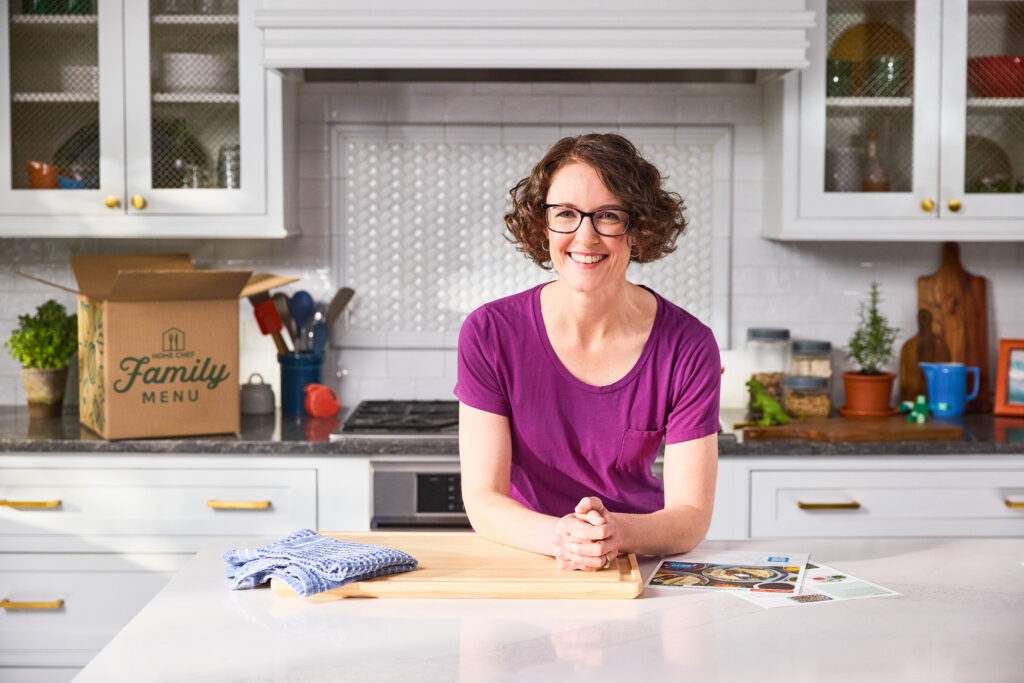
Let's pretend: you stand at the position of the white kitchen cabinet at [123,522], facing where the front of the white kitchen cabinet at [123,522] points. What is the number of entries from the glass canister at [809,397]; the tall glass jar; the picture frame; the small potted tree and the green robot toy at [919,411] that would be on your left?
5

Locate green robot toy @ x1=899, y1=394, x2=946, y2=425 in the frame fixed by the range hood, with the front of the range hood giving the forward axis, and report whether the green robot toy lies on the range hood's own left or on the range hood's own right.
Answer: on the range hood's own left

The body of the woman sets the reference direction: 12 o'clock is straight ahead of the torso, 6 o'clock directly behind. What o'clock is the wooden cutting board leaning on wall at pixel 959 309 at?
The wooden cutting board leaning on wall is roughly at 7 o'clock from the woman.

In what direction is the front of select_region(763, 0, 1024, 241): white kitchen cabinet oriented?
toward the camera

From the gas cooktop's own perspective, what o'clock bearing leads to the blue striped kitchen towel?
The blue striped kitchen towel is roughly at 12 o'clock from the gas cooktop.

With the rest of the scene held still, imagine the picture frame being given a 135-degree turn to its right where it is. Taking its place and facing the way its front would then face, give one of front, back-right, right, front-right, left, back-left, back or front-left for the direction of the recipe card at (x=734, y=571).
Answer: back-left

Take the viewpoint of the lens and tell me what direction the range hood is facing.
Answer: facing the viewer

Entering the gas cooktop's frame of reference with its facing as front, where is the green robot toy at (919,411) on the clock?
The green robot toy is roughly at 9 o'clock from the gas cooktop.

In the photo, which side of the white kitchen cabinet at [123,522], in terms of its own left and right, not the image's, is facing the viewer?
front

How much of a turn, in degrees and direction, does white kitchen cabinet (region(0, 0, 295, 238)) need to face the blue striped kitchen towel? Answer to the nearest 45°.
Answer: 0° — it already faces it
